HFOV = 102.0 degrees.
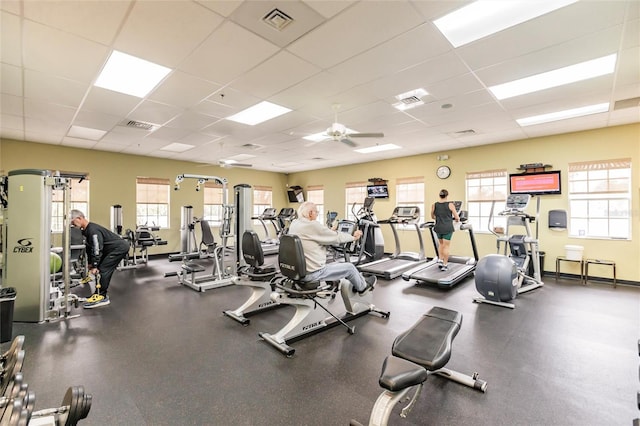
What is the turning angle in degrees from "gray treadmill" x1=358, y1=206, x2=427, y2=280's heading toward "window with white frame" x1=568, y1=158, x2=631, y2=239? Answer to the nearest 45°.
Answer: approximately 45° to its right

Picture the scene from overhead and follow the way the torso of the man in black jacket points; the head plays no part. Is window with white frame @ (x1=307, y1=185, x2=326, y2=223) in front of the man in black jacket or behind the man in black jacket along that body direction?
behind

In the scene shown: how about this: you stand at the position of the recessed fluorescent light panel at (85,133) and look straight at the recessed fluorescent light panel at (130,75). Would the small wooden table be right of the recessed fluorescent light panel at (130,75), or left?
left

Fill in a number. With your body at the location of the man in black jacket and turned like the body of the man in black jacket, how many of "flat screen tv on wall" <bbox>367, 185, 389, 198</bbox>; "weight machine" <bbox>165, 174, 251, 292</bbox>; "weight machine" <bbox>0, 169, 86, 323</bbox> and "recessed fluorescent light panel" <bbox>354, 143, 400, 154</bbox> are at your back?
3

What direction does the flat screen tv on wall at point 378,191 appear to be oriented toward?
toward the camera

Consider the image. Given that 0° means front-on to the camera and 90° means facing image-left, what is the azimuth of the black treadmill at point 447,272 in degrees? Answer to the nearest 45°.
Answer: approximately 225°

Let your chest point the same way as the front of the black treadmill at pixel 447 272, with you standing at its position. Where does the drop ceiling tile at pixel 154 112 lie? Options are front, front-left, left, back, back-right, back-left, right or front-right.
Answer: back

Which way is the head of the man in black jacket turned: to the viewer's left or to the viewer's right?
to the viewer's left

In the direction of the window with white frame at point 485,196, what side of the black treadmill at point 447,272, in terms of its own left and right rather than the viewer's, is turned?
front

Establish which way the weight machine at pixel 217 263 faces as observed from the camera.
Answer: facing the viewer and to the left of the viewer

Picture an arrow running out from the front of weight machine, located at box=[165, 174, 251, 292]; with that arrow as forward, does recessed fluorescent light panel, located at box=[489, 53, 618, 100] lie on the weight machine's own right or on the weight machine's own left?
on the weight machine's own left

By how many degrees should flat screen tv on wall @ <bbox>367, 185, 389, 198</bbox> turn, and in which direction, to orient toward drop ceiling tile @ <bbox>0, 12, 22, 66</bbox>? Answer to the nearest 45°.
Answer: approximately 45° to its right

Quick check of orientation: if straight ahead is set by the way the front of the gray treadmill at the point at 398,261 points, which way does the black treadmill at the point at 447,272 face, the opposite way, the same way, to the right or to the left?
the same way

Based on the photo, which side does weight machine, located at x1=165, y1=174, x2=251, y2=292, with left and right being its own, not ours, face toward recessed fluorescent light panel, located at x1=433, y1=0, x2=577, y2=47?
left

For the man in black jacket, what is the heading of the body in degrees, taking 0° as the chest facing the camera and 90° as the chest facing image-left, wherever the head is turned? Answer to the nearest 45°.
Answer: approximately 90°
